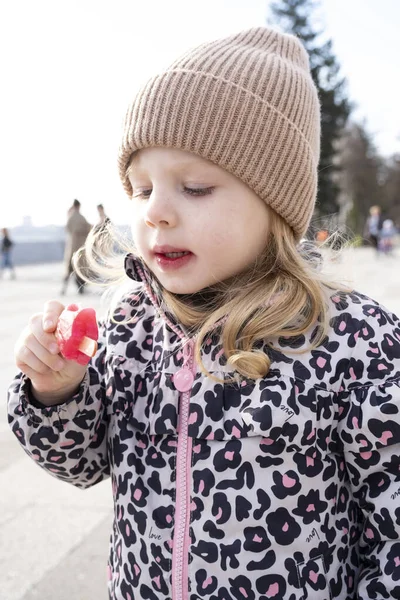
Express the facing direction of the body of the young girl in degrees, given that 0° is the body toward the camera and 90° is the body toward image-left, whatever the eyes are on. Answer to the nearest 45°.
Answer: approximately 45°

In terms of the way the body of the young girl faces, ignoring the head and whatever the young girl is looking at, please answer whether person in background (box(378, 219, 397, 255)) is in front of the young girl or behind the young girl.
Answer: behind

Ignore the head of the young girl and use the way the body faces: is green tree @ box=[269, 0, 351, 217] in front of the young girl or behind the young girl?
behind

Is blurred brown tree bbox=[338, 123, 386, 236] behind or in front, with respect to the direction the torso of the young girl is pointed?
behind

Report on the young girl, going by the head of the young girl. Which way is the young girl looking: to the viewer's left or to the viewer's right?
to the viewer's left
